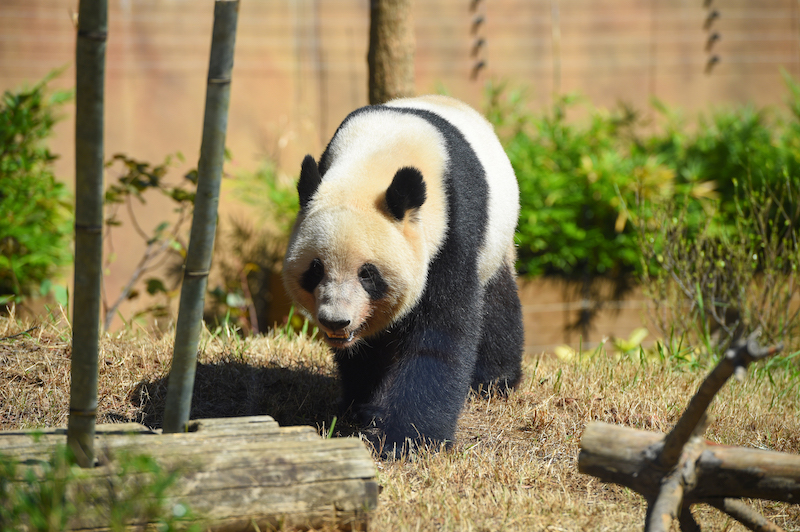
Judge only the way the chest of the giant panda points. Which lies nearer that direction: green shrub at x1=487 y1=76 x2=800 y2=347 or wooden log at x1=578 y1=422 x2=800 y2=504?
the wooden log

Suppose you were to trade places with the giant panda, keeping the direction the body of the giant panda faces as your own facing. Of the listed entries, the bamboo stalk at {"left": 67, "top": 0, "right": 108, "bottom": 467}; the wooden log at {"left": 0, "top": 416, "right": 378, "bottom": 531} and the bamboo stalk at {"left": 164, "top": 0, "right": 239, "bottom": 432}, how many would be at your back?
0

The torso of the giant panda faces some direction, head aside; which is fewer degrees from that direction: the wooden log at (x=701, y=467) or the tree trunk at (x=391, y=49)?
the wooden log

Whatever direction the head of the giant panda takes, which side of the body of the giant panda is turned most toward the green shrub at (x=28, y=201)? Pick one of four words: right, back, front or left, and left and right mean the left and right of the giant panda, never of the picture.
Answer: right

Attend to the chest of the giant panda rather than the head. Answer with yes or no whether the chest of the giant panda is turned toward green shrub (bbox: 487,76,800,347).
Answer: no

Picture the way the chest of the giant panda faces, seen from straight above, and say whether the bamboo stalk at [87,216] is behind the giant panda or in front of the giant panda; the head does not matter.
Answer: in front

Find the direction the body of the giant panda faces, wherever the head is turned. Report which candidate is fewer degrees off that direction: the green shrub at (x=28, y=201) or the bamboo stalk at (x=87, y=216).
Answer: the bamboo stalk

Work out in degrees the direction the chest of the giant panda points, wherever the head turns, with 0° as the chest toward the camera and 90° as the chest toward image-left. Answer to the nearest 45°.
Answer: approximately 45°

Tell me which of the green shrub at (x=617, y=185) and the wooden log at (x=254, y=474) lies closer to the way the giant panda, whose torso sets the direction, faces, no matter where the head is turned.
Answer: the wooden log

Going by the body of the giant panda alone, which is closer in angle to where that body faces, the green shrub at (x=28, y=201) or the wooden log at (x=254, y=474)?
the wooden log

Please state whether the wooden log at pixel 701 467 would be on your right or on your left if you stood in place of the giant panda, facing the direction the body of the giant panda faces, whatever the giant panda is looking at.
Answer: on your left
